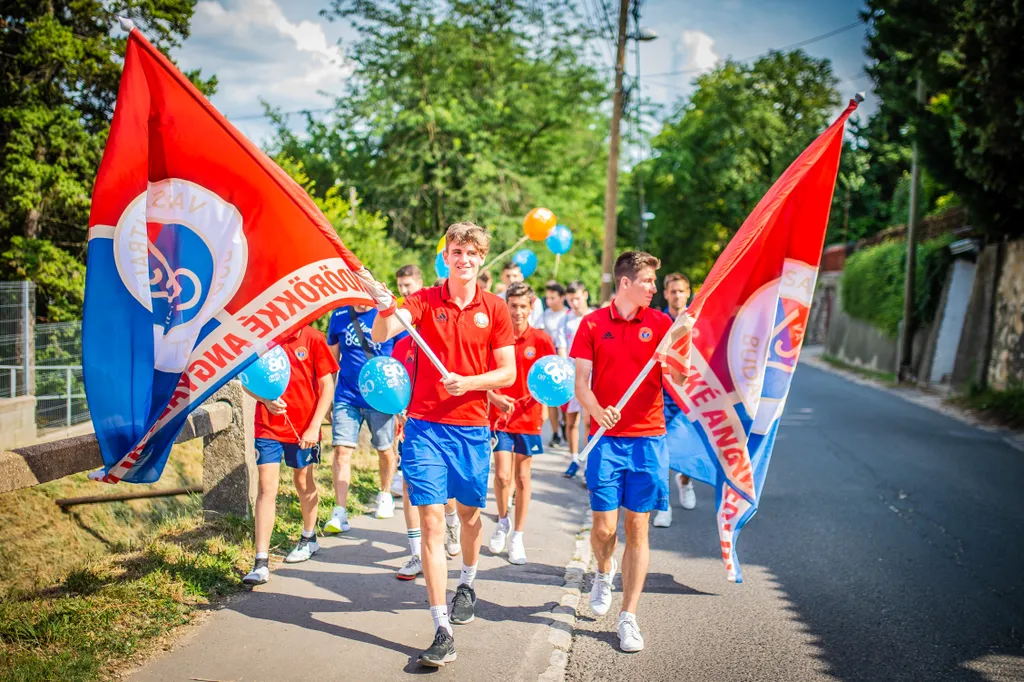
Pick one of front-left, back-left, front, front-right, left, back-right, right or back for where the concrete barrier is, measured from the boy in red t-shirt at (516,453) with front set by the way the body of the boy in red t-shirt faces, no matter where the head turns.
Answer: right

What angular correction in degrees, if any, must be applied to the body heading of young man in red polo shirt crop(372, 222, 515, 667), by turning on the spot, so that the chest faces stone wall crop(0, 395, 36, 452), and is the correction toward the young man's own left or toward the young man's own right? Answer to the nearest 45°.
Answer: approximately 135° to the young man's own right

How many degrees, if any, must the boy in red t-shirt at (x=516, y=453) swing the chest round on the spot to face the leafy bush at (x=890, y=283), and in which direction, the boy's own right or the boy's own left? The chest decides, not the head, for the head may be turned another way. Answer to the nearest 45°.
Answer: approximately 135° to the boy's own left

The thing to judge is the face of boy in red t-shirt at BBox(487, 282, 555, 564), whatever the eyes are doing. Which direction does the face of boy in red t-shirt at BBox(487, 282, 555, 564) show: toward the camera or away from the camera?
toward the camera

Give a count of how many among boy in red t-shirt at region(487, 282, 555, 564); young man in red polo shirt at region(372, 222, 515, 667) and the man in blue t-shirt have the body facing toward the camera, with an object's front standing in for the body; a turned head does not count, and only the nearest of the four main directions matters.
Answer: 3

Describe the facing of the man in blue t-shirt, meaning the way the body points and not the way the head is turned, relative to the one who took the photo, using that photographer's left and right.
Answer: facing the viewer

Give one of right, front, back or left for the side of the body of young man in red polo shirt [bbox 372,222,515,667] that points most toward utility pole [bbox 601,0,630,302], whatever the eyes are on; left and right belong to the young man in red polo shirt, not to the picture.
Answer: back

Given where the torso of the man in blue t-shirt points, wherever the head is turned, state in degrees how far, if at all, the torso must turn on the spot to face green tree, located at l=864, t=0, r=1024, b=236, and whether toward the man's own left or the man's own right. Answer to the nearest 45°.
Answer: approximately 135° to the man's own left

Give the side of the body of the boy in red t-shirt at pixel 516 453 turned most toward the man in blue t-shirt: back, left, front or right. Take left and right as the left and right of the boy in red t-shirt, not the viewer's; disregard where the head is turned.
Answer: right

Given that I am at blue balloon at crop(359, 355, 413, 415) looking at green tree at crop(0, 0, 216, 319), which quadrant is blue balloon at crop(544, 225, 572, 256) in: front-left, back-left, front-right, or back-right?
front-right

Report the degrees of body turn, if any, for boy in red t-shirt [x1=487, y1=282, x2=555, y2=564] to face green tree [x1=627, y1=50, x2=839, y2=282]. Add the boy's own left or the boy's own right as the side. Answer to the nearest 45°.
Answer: approximately 180°

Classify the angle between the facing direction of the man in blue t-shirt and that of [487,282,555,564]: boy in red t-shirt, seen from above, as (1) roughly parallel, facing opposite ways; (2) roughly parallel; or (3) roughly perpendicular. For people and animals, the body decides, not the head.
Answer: roughly parallel

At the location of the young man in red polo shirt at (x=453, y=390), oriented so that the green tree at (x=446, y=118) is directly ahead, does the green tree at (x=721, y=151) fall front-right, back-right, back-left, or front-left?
front-right

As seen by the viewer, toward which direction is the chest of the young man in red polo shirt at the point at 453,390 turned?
toward the camera

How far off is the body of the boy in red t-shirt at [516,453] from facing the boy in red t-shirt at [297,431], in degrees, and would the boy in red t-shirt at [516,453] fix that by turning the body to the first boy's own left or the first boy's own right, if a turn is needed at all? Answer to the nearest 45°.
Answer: approximately 45° to the first boy's own right

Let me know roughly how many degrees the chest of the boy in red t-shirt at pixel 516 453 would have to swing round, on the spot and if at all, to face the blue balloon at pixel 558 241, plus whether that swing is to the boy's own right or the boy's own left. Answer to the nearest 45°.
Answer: approximately 180°

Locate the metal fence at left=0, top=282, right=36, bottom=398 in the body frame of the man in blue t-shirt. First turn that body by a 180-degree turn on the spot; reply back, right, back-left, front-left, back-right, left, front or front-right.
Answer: front-left
